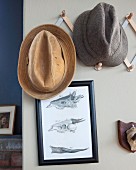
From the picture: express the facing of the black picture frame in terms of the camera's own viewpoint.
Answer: facing the viewer
